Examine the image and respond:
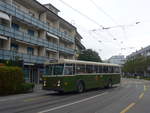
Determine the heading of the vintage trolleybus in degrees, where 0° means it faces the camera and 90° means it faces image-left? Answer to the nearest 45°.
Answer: approximately 45°

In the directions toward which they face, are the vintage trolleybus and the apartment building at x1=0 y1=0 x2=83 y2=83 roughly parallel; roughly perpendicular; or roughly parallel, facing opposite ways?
roughly perpendicular

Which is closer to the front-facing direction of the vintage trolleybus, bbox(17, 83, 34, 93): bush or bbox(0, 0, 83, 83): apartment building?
the bush

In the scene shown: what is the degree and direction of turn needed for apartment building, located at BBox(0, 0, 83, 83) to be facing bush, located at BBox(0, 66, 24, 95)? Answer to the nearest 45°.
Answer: approximately 45° to its right

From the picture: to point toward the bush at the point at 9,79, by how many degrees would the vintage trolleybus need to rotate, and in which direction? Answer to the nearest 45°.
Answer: approximately 45° to its right

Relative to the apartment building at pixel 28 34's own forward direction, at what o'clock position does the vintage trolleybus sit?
The vintage trolleybus is roughly at 1 o'clock from the apartment building.

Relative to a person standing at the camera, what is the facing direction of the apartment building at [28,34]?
facing the viewer and to the right of the viewer

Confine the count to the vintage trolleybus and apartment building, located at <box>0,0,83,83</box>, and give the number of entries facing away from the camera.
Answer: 0

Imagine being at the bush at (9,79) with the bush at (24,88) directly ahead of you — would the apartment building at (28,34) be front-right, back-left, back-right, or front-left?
front-left

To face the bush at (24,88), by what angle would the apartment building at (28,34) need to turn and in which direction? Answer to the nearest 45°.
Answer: approximately 45° to its right

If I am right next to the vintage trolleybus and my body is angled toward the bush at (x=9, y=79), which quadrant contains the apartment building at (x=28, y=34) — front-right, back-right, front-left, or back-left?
front-right
